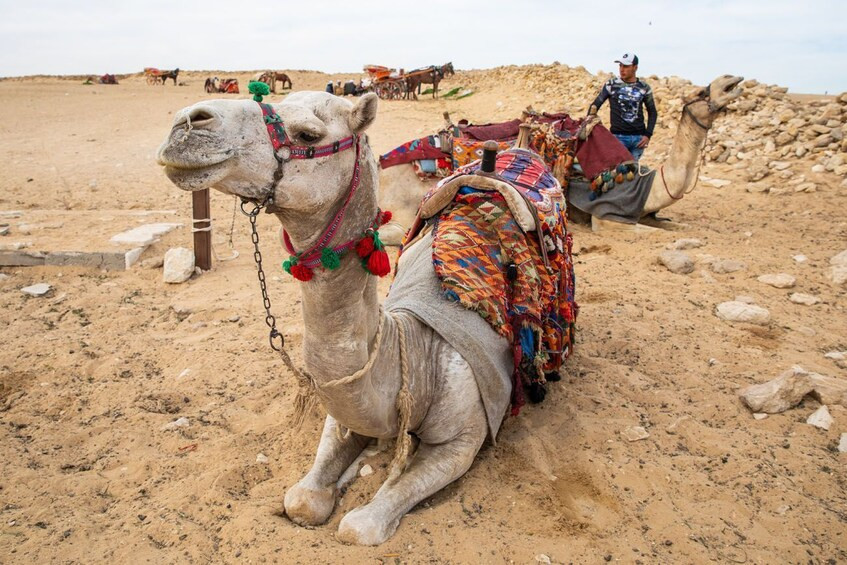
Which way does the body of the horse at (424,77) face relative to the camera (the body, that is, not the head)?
to the viewer's right

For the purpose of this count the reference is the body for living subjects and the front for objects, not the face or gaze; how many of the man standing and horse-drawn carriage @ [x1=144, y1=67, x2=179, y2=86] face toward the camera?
1

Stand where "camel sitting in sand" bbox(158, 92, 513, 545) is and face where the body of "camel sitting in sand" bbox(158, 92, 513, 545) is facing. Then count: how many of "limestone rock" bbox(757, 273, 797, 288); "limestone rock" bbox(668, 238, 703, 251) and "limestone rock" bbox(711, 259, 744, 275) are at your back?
3

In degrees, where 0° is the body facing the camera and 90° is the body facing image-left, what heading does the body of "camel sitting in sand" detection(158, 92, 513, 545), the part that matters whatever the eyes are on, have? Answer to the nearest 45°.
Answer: approximately 45°

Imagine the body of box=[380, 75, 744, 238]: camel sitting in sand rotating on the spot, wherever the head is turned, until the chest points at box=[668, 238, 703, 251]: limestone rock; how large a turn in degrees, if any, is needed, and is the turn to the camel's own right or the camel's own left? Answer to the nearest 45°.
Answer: approximately 90° to the camel's own right

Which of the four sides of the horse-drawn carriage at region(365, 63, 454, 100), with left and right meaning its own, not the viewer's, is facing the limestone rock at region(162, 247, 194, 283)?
right

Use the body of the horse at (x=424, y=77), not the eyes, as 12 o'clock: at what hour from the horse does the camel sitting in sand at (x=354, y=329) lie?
The camel sitting in sand is roughly at 3 o'clock from the horse.

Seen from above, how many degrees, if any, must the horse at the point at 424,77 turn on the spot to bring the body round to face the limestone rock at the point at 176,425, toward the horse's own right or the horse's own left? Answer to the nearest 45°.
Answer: approximately 90° to the horse's own right

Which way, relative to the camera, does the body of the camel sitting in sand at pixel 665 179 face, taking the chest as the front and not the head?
to the viewer's right

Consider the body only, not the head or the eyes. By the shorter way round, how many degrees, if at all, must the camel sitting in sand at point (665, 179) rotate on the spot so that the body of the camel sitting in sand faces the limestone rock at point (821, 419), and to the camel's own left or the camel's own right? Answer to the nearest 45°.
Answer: approximately 90° to the camel's own right

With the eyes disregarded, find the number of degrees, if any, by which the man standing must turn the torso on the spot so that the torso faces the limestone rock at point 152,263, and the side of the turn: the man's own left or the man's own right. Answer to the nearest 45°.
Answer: approximately 45° to the man's own right

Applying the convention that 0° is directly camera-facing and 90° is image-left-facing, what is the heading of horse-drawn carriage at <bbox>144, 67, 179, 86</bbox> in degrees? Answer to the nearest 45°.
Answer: approximately 270°

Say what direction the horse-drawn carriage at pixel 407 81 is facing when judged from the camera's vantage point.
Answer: facing to the right of the viewer

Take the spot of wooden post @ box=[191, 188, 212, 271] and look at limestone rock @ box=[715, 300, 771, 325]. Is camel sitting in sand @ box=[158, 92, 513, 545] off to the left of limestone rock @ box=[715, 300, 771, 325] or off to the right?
right

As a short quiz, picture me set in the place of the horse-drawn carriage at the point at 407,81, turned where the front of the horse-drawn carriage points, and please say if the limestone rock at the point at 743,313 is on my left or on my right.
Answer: on my right
